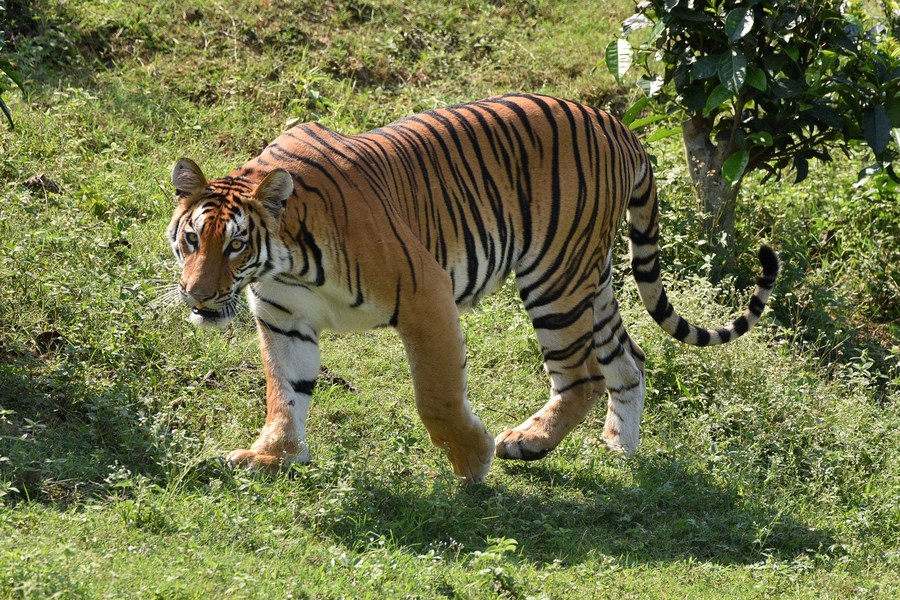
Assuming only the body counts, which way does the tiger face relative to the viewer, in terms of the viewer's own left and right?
facing the viewer and to the left of the viewer

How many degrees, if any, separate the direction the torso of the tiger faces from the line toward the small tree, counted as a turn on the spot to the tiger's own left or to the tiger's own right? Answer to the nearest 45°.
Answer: approximately 180°
